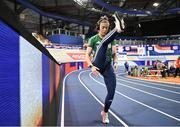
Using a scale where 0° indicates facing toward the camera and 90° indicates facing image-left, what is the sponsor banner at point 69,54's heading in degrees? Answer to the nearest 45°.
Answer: approximately 0°

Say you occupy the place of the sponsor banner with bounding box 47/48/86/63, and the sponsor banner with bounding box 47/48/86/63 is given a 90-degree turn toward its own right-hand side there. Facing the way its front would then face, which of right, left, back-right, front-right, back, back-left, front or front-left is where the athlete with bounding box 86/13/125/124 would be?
left
